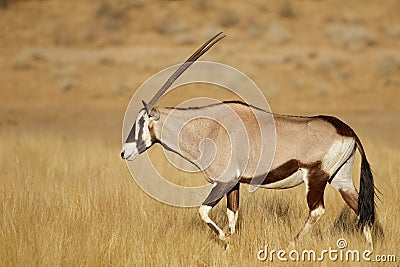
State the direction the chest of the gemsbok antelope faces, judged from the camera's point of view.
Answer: to the viewer's left
